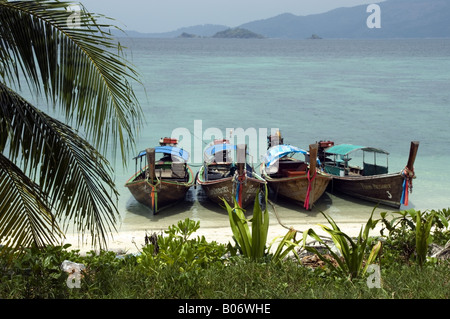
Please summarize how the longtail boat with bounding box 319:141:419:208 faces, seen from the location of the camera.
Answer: facing the viewer and to the right of the viewer

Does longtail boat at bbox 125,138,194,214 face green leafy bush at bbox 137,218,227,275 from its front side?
yes

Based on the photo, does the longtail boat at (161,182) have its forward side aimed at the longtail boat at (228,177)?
no

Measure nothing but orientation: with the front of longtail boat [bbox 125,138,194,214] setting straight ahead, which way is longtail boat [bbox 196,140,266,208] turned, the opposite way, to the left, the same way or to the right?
the same way

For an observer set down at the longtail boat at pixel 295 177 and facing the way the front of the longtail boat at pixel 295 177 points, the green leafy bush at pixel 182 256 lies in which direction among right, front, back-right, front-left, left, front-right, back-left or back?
front-right

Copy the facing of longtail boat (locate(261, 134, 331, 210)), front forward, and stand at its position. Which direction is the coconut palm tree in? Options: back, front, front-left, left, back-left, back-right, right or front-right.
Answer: front-right

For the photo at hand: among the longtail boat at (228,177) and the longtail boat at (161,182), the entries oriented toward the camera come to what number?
2

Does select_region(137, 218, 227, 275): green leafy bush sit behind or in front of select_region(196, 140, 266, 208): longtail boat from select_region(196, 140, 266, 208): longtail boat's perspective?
in front

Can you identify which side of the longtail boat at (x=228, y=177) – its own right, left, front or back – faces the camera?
front

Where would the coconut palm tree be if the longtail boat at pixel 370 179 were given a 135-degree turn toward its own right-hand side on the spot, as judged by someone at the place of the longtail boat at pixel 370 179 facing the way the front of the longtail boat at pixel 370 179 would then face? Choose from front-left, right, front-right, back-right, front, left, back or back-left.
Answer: left

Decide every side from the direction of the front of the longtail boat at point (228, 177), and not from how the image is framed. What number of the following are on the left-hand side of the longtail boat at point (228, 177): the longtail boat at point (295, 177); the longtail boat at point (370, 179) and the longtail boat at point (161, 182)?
2

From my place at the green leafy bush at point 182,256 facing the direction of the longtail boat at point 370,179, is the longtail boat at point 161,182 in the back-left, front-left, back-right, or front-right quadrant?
front-left

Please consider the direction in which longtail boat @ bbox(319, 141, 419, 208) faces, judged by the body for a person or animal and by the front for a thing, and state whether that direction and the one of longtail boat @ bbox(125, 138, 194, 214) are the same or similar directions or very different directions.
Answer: same or similar directions

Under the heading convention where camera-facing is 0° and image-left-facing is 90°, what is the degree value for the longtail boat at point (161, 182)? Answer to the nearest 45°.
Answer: approximately 0°

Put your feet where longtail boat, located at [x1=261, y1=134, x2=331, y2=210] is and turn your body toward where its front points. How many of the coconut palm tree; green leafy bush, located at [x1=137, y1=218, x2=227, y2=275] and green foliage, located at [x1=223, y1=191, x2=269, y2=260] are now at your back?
0

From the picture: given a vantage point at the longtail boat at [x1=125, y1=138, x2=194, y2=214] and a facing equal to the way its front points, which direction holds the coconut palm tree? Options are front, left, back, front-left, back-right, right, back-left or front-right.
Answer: front

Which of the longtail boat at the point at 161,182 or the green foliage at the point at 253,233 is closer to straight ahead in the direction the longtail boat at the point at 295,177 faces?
the green foliage

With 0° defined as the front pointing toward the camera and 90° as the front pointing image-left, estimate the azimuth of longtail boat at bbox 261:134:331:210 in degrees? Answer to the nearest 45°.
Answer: approximately 315°

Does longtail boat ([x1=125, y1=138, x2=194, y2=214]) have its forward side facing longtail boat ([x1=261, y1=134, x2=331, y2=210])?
no

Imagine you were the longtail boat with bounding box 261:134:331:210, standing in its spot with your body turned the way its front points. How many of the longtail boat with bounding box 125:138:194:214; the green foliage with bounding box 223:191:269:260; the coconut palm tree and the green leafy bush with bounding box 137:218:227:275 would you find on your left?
0
